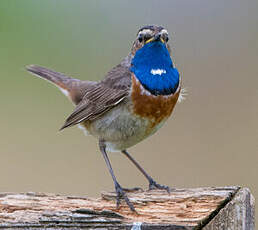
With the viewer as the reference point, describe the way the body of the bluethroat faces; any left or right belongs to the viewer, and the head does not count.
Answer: facing the viewer and to the right of the viewer
